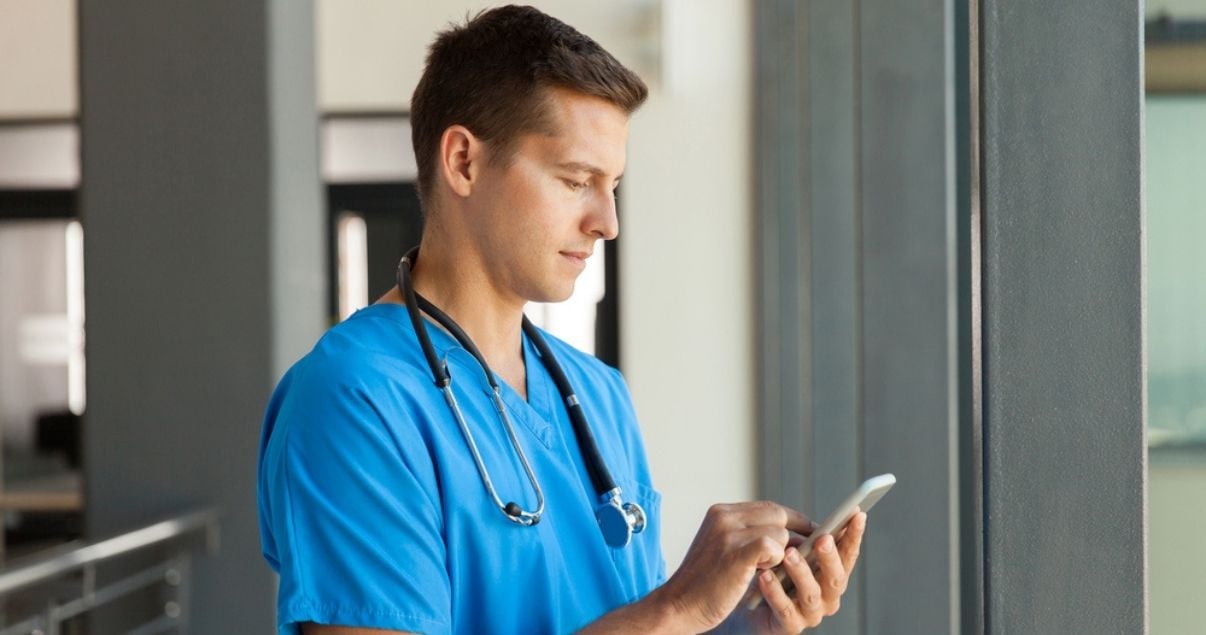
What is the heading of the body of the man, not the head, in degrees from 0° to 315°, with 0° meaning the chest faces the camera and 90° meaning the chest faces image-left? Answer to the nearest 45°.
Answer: approximately 315°

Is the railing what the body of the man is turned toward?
no

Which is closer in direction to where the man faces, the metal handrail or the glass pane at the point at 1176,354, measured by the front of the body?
the glass pane

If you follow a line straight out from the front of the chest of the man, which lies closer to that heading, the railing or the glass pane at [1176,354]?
the glass pane

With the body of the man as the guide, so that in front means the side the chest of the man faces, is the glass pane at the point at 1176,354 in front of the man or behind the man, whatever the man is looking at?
in front

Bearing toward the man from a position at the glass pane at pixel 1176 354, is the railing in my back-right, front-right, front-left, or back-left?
front-right

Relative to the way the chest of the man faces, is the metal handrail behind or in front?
behind

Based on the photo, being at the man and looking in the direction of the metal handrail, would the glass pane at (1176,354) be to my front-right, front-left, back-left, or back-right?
back-right
